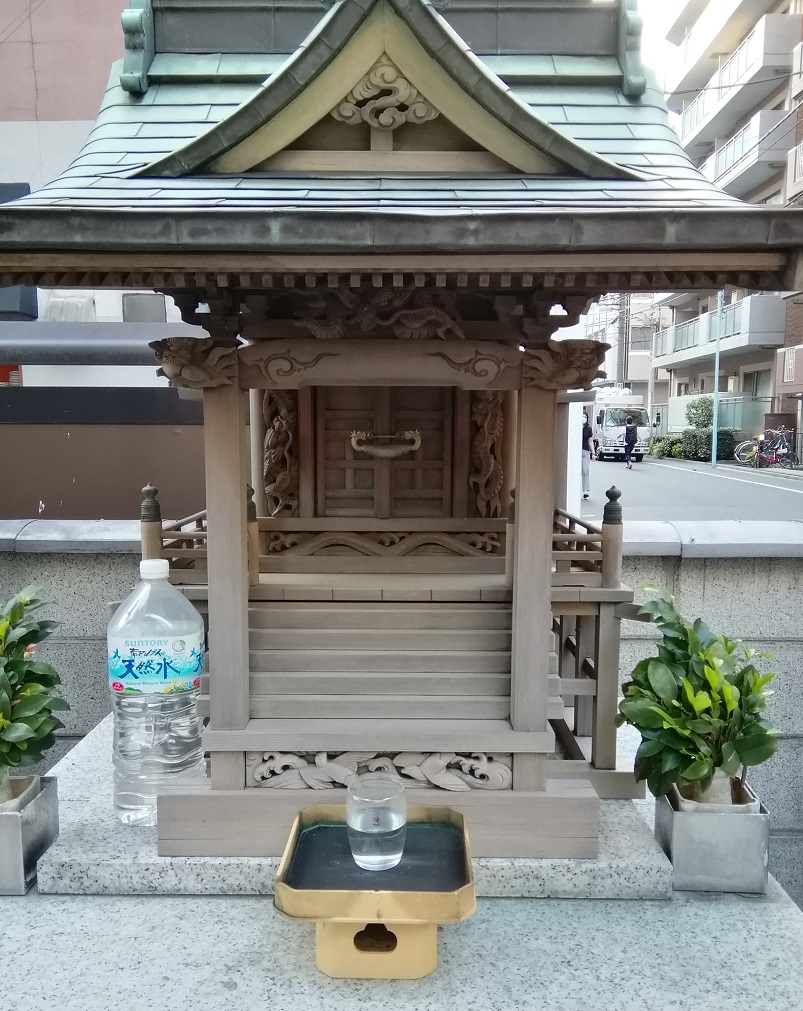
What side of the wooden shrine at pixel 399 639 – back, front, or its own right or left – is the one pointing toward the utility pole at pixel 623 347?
back

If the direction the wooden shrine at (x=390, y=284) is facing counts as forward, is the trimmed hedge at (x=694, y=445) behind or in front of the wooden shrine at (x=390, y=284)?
behind

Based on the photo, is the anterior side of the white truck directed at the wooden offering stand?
yes

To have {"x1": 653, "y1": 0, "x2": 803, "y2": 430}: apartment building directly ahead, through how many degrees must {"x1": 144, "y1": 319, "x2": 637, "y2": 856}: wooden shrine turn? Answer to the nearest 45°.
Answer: approximately 135° to its left

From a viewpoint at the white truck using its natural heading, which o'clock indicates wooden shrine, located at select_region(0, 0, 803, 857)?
The wooden shrine is roughly at 12 o'clock from the white truck.

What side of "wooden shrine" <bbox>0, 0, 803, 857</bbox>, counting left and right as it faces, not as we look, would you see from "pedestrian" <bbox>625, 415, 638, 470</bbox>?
back

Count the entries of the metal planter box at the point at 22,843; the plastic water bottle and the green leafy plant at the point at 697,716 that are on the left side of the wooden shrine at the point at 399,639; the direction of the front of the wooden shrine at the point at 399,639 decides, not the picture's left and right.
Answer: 1

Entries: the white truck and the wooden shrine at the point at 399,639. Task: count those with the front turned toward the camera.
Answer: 2

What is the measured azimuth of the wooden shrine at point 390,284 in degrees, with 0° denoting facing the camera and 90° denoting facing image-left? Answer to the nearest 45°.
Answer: approximately 0°

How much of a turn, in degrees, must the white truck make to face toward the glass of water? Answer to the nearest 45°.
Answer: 0° — it already faces it
